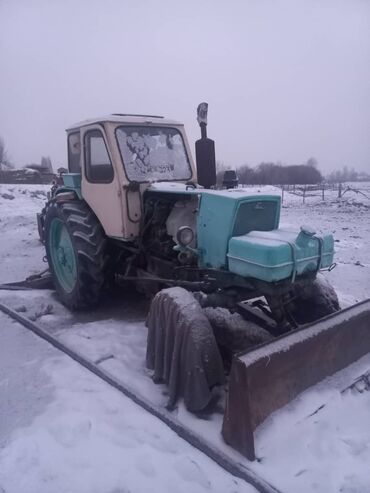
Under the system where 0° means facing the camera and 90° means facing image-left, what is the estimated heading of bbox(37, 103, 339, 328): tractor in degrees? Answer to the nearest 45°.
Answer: approximately 315°
